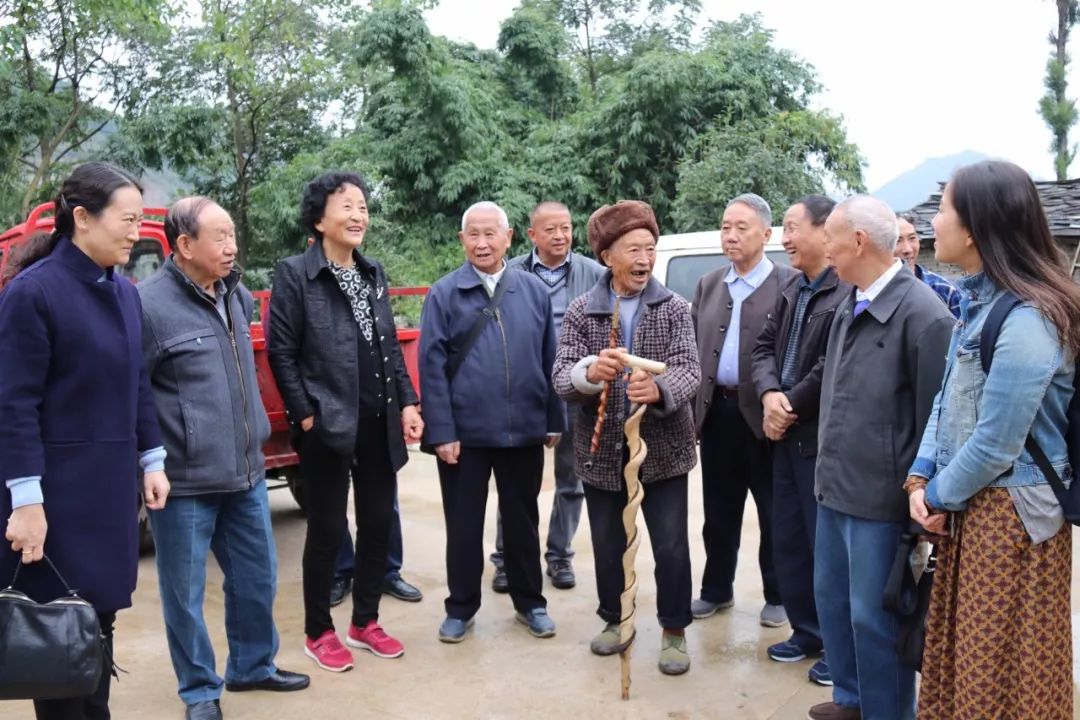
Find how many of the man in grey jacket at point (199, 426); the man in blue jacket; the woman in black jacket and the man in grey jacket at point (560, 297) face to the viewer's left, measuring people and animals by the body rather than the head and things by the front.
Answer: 0

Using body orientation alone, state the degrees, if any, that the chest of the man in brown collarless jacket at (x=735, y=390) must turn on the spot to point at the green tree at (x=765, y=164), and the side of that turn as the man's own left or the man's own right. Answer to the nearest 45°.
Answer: approximately 135° to the man's own right

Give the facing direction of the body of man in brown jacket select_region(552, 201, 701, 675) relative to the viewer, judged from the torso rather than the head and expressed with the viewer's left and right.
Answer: facing the viewer

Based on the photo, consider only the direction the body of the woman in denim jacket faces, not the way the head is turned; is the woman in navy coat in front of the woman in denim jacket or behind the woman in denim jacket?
in front

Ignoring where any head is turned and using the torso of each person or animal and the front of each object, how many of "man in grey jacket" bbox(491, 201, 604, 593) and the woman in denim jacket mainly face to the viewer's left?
1

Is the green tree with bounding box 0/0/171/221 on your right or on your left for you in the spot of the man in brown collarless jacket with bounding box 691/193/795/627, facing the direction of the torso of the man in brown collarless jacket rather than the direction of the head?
on your right

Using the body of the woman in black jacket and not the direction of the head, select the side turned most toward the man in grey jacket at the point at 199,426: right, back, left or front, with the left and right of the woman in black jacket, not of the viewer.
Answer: right

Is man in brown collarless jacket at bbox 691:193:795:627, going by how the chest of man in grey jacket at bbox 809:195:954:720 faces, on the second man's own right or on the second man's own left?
on the second man's own right

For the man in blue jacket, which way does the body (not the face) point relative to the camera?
toward the camera

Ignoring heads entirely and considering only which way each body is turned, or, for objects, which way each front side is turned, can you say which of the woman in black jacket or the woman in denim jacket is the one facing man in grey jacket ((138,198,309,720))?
the woman in denim jacket

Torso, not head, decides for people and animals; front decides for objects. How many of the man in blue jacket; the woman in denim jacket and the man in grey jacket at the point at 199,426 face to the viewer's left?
1

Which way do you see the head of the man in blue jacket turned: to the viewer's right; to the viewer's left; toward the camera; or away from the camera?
toward the camera

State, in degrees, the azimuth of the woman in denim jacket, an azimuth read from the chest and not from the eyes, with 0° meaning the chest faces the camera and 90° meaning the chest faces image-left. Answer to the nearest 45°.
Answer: approximately 90°

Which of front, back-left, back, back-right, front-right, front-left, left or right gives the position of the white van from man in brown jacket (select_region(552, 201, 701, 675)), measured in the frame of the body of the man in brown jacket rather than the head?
back

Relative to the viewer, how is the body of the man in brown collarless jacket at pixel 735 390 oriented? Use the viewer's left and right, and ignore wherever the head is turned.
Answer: facing the viewer and to the left of the viewer

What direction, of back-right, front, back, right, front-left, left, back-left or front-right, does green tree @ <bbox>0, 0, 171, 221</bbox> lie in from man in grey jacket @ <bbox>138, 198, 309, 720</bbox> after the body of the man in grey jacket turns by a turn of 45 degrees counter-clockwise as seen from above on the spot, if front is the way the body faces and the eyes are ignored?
left

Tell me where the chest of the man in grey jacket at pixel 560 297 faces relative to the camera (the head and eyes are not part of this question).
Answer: toward the camera

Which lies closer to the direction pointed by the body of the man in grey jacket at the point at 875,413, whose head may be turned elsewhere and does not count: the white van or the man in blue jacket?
the man in blue jacket

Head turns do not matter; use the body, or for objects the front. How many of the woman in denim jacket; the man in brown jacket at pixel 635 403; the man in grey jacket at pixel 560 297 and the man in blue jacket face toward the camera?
3

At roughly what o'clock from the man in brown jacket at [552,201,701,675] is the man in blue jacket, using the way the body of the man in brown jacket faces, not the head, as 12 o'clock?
The man in blue jacket is roughly at 4 o'clock from the man in brown jacket.
